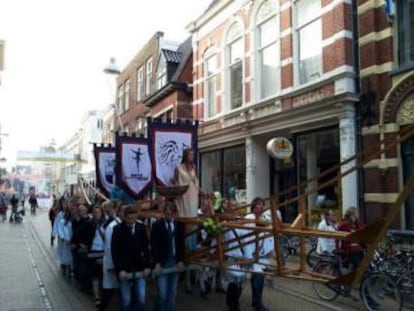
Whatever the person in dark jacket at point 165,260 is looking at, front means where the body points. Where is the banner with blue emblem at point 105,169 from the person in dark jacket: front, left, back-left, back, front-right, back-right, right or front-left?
back

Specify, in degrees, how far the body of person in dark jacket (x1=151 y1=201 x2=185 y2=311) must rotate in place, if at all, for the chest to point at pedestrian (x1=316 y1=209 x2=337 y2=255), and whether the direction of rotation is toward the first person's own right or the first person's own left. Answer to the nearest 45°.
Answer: approximately 135° to the first person's own left

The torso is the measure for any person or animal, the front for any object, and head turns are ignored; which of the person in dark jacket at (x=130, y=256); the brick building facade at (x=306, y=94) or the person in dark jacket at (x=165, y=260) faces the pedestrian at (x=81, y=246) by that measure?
the brick building facade

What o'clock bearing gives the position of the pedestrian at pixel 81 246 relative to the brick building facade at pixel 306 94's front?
The pedestrian is roughly at 12 o'clock from the brick building facade.

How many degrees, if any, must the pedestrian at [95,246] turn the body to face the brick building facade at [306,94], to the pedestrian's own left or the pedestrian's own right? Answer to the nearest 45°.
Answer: approximately 135° to the pedestrian's own left

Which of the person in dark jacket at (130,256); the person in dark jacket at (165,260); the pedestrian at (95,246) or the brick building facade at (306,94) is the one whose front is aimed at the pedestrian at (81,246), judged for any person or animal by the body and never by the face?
the brick building facade

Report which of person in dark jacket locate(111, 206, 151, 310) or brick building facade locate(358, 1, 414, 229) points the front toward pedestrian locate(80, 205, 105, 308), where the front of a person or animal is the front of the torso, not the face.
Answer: the brick building facade

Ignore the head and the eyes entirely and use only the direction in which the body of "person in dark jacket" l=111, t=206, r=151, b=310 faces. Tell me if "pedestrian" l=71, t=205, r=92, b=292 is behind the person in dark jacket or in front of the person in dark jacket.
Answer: behind
